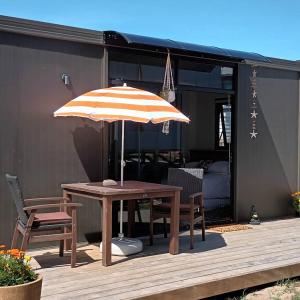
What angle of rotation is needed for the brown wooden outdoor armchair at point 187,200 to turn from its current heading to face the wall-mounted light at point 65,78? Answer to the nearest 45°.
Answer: approximately 45° to its right

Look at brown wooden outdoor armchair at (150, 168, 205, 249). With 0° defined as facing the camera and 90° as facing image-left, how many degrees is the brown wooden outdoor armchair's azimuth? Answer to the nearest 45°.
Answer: approximately 45°

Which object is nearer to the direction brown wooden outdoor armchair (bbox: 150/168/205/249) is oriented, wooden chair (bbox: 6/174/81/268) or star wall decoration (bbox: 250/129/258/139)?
the wooden chair

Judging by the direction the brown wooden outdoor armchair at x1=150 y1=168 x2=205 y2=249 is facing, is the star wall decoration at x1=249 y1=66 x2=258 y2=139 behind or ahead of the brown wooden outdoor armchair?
behind
